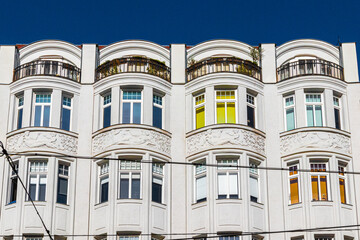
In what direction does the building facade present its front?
toward the camera
